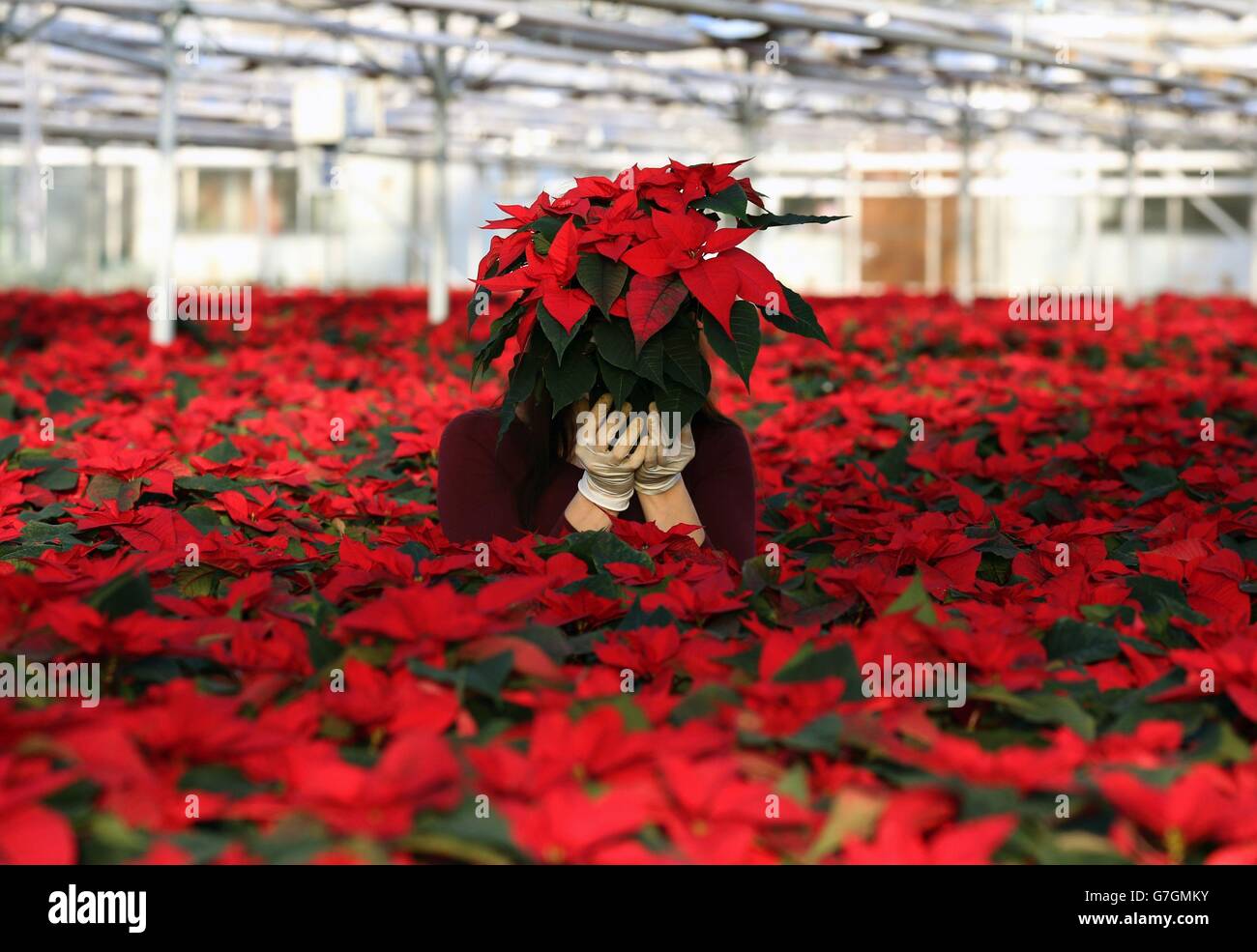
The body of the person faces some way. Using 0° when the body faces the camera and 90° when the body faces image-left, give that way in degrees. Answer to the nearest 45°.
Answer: approximately 0°

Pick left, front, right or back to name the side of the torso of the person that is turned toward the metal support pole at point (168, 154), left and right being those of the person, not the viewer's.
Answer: back

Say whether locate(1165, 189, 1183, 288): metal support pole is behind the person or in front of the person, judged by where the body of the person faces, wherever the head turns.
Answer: behind

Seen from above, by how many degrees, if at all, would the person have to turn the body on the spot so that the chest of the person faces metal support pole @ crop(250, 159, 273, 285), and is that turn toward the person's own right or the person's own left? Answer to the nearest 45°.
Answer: approximately 180°

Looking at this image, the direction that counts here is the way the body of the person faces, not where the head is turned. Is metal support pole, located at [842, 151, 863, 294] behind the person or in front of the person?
behind

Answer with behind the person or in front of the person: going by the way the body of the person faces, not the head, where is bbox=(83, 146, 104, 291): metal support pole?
behind

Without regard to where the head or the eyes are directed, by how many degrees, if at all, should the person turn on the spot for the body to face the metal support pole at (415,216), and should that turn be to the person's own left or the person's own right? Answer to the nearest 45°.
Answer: approximately 180°

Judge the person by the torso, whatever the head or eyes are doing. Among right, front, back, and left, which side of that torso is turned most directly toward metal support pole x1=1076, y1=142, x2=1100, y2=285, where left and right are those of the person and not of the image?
back

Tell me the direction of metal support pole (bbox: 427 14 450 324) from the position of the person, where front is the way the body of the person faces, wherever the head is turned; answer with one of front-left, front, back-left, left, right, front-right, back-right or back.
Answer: back

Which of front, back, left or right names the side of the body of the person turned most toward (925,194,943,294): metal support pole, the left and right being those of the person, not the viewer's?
back

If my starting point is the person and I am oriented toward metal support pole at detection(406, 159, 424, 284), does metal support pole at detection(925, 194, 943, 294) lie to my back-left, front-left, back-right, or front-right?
front-right
